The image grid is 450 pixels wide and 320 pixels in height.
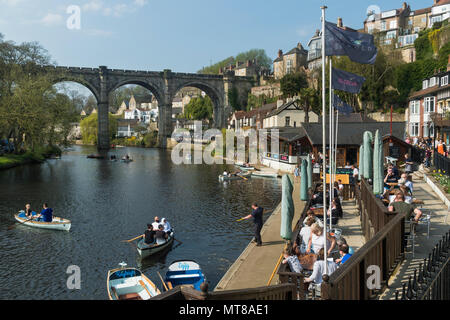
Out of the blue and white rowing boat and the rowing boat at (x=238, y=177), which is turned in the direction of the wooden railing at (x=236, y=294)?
the blue and white rowing boat

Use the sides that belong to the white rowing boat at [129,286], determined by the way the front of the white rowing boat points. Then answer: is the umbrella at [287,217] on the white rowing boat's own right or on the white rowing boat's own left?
on the white rowing boat's own left

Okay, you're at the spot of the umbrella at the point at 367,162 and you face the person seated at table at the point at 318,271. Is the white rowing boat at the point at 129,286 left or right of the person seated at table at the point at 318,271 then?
right

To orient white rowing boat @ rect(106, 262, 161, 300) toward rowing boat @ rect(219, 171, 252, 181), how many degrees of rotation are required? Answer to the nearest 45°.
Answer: approximately 180°

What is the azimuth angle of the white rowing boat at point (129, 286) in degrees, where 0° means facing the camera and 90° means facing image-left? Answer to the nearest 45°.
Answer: approximately 0°

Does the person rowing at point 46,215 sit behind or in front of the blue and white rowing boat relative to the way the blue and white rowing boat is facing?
behind
